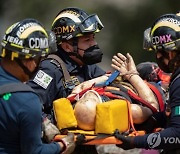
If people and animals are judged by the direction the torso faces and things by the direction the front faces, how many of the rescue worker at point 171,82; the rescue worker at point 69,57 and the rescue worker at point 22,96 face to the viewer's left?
1

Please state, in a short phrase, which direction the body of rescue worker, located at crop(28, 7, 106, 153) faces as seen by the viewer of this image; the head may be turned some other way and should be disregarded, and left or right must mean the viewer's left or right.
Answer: facing the viewer and to the right of the viewer

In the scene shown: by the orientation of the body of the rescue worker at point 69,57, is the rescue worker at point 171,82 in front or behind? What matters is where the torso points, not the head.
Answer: in front

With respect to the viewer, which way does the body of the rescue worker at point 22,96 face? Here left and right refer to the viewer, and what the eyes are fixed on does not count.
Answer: facing away from the viewer and to the right of the viewer

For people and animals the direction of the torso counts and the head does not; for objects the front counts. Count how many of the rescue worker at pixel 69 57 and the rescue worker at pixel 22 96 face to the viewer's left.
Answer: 0

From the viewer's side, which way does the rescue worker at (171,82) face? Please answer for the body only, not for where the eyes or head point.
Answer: to the viewer's left

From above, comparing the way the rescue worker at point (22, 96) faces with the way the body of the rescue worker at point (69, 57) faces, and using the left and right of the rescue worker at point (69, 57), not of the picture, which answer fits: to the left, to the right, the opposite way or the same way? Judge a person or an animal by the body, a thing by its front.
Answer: to the left

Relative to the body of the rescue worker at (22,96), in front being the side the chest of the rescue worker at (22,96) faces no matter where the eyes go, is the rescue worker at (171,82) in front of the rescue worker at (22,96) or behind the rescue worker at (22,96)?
in front

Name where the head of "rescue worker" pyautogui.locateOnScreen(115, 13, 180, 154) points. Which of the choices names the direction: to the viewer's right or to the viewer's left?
to the viewer's left
